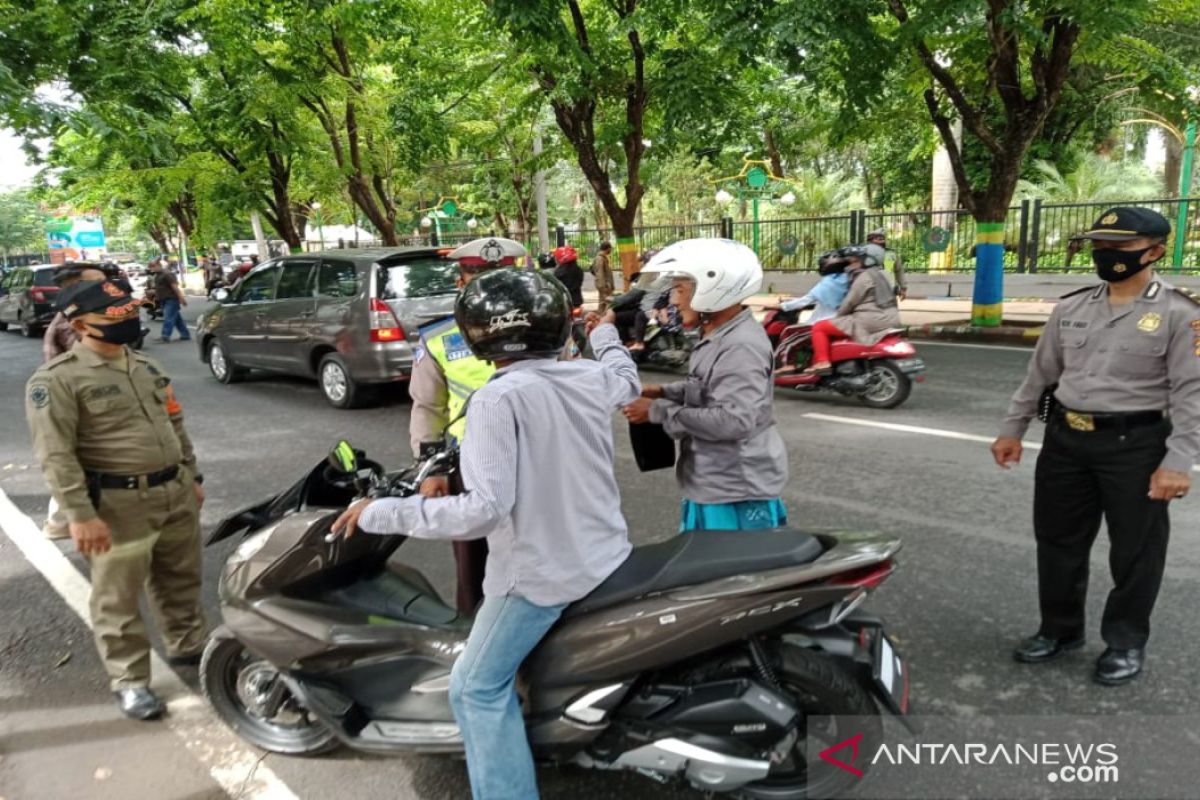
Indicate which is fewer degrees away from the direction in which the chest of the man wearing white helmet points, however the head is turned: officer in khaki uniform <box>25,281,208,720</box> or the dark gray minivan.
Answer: the officer in khaki uniform

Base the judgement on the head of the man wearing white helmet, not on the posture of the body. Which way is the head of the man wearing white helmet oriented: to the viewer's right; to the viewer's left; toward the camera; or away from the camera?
to the viewer's left

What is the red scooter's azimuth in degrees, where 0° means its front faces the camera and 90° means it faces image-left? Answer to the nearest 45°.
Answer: approximately 90°

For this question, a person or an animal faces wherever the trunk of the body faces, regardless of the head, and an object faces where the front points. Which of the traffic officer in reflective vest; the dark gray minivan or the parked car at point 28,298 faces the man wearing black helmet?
the traffic officer in reflective vest

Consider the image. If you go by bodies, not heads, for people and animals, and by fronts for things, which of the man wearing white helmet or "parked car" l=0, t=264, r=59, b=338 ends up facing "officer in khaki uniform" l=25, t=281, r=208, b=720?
the man wearing white helmet

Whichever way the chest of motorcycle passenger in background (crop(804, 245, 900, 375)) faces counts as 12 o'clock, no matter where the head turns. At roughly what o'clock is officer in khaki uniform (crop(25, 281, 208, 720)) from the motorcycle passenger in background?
The officer in khaki uniform is roughly at 10 o'clock from the motorcycle passenger in background.

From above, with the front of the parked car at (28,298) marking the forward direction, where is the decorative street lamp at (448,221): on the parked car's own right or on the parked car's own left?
on the parked car's own right

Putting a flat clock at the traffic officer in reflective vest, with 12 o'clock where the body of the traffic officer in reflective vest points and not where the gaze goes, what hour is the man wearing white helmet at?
The man wearing white helmet is roughly at 10 o'clock from the traffic officer in reflective vest.
